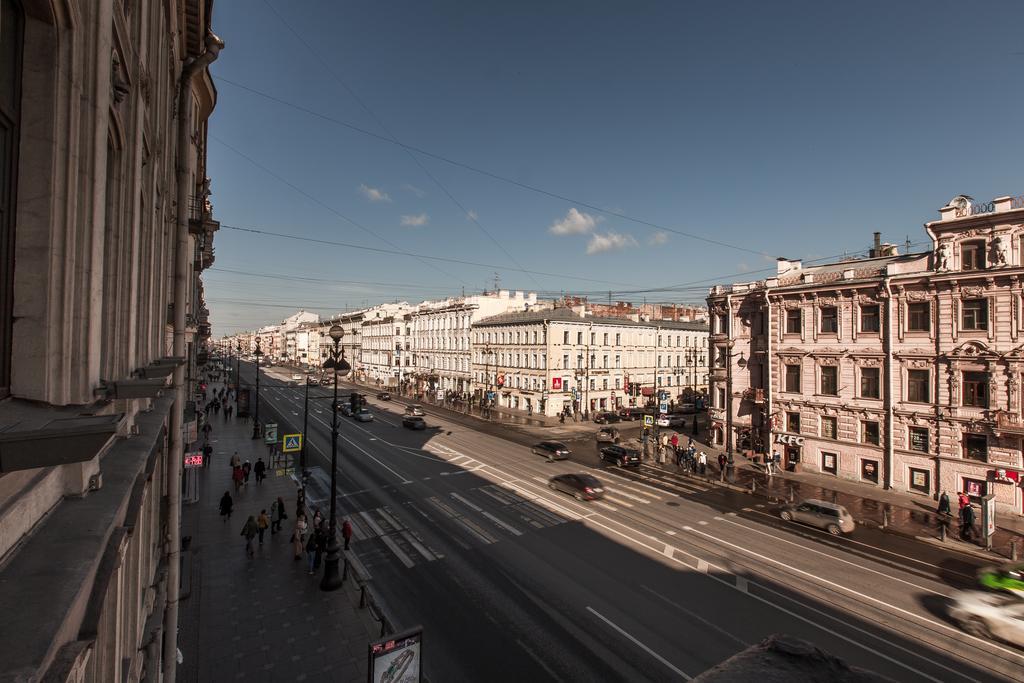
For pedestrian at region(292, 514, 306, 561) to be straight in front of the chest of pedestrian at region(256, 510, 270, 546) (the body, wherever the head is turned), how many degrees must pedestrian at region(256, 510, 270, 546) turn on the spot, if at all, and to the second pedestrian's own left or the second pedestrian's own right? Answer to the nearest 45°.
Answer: approximately 135° to the second pedestrian's own right

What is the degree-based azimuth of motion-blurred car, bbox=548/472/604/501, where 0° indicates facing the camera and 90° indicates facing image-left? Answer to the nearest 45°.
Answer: approximately 135°

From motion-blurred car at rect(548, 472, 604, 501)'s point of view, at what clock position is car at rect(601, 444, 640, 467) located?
The car is roughly at 2 o'clock from the motion-blurred car.

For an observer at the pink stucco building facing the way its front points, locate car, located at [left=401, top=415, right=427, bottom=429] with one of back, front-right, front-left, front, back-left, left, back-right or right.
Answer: front-right

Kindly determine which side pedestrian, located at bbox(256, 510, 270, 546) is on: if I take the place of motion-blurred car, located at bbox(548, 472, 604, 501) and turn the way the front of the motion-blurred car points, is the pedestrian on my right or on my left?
on my left

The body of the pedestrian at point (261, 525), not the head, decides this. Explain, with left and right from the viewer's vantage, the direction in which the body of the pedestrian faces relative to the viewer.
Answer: facing away from the viewer

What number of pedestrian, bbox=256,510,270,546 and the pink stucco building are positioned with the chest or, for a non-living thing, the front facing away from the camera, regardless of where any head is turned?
1

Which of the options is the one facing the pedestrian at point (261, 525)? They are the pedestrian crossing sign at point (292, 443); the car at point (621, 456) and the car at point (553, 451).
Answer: the pedestrian crossing sign

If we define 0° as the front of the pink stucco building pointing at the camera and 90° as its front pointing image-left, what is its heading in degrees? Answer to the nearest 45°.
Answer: approximately 45°

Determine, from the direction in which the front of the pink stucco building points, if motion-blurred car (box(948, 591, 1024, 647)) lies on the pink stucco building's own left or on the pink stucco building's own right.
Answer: on the pink stucco building's own left

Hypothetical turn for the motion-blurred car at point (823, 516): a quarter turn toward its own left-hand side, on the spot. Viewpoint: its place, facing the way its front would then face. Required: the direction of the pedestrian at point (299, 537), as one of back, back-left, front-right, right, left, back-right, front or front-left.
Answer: front

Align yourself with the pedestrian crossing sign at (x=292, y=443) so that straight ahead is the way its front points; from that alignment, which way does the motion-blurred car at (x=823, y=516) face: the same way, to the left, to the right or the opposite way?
the opposite way

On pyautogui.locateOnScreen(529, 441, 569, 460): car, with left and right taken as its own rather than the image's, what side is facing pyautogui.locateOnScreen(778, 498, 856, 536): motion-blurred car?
back

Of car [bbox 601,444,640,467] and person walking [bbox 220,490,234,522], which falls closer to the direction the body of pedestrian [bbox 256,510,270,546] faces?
the person walking
